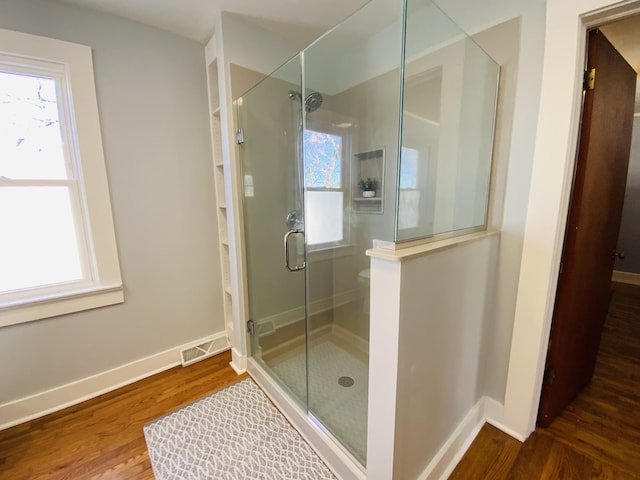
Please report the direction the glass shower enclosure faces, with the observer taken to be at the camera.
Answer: facing the viewer and to the left of the viewer

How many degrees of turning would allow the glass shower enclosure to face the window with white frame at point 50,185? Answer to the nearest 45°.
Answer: approximately 45° to its right

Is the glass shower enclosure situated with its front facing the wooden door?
no

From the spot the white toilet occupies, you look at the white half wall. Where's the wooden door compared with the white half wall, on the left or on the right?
left

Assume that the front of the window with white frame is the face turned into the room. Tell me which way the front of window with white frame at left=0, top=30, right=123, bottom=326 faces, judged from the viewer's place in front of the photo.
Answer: facing the viewer and to the right of the viewer

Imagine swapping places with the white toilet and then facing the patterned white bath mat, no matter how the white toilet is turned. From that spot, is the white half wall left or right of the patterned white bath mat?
left

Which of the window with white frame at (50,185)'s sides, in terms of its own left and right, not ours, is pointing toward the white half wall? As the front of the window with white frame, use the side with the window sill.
front
